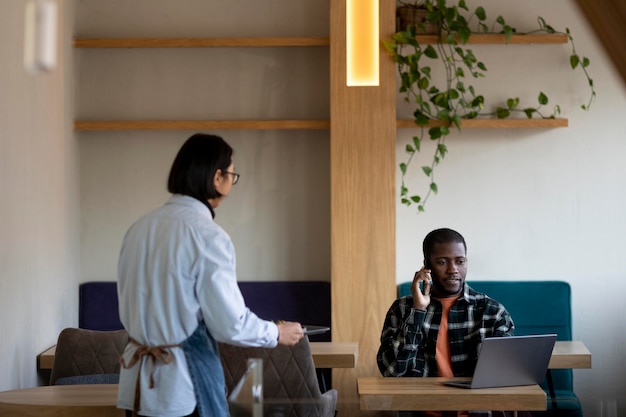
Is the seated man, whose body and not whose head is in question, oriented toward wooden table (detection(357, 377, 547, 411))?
yes

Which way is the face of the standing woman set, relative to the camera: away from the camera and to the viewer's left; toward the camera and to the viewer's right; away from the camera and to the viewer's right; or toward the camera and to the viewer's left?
away from the camera and to the viewer's right

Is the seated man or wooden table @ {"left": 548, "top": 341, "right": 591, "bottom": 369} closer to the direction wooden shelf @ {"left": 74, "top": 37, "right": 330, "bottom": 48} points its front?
the seated man

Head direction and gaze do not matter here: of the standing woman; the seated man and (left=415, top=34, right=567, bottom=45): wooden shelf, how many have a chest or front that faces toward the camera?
2
